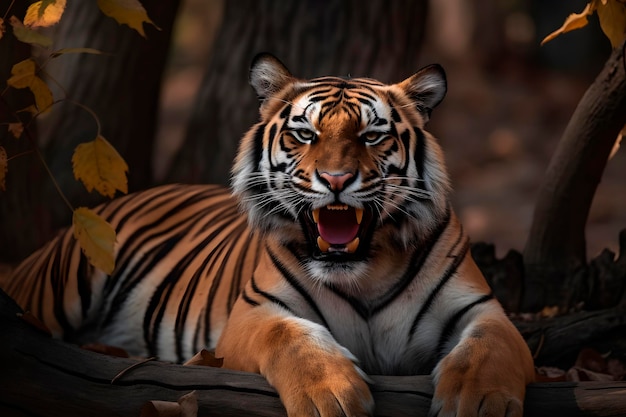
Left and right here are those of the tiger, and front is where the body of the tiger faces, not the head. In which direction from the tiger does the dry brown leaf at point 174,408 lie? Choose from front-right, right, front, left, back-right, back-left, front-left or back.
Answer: right

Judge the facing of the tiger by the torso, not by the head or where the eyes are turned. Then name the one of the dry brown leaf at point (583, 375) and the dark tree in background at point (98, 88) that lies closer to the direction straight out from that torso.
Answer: the dry brown leaf

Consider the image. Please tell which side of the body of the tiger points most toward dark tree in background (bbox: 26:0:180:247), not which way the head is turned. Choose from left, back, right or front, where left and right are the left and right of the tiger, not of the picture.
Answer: back

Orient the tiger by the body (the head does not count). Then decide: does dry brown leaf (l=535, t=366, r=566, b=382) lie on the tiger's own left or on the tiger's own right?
on the tiger's own left

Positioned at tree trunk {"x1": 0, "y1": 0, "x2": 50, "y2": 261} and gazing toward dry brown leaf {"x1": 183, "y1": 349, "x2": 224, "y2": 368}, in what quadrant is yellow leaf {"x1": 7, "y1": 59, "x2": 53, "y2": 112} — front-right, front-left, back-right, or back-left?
front-right

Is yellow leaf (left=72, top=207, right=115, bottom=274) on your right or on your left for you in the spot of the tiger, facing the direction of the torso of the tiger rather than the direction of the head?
on your right

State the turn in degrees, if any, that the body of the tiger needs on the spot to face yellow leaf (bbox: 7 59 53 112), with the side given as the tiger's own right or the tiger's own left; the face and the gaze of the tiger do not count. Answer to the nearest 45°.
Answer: approximately 135° to the tiger's own right

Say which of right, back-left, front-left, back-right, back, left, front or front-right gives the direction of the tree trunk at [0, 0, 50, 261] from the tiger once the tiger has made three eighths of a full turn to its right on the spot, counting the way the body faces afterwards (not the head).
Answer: front-right

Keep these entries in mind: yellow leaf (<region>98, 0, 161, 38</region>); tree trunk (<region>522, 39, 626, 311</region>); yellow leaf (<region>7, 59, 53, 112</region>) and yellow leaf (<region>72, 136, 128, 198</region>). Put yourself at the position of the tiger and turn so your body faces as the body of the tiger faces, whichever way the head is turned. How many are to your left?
1

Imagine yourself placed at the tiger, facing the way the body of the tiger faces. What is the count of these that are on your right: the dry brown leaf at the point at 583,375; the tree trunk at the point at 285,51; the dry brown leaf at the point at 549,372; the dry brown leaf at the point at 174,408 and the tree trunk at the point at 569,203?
1

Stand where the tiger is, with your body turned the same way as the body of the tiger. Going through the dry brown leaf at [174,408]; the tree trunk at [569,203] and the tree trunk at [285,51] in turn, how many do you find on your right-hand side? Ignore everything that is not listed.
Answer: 1

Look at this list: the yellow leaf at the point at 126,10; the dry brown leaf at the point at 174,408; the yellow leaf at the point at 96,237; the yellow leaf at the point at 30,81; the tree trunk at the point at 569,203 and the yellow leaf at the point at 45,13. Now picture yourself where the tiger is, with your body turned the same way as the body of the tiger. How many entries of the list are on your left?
1

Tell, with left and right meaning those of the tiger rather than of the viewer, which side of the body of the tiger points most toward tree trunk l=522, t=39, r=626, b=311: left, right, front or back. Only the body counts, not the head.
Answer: left

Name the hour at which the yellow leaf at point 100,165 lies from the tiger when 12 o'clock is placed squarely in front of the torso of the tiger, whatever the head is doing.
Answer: The yellow leaf is roughly at 4 o'clock from the tiger.

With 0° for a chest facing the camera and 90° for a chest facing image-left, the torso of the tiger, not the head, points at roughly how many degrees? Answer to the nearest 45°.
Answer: approximately 315°

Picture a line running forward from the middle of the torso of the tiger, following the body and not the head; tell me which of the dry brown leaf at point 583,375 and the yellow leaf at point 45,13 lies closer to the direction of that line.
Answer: the dry brown leaf
